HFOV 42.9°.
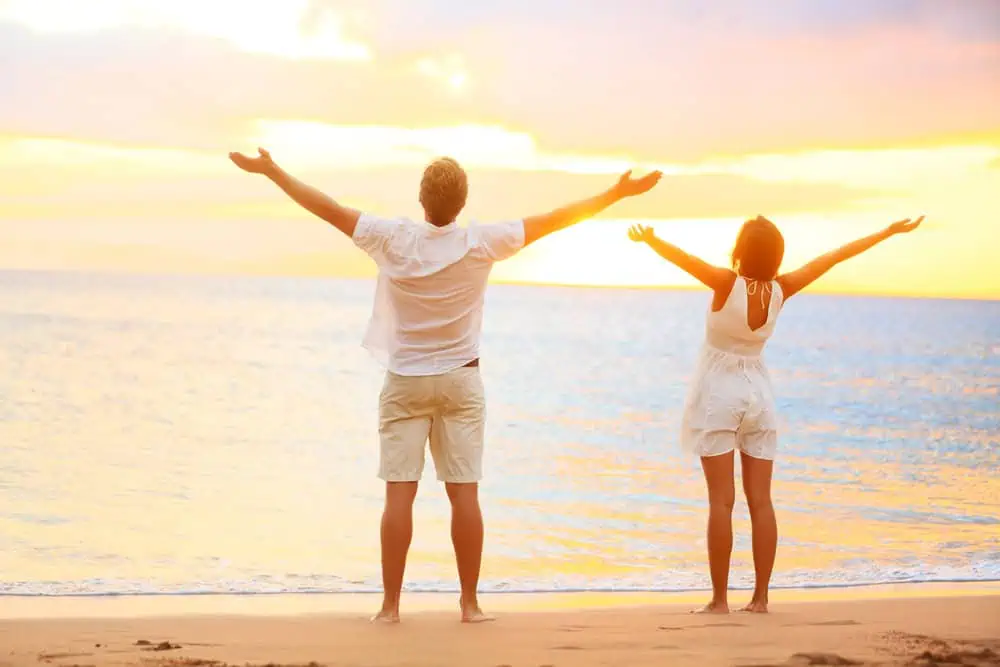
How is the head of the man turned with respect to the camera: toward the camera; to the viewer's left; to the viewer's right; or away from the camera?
away from the camera

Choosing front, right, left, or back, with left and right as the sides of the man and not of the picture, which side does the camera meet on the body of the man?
back

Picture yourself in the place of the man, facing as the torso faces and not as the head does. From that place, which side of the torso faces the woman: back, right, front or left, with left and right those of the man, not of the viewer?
right

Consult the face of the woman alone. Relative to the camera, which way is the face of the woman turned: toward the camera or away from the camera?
away from the camera
